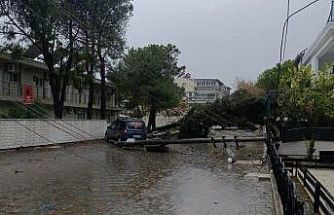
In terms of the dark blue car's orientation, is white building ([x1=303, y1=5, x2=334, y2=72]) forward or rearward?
rearward

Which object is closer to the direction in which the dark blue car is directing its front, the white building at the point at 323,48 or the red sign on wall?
the red sign on wall

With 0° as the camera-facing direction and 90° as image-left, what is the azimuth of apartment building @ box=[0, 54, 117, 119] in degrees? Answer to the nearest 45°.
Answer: approximately 315°

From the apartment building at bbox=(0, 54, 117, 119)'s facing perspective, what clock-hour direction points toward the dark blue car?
The dark blue car is roughly at 12 o'clock from the apartment building.
